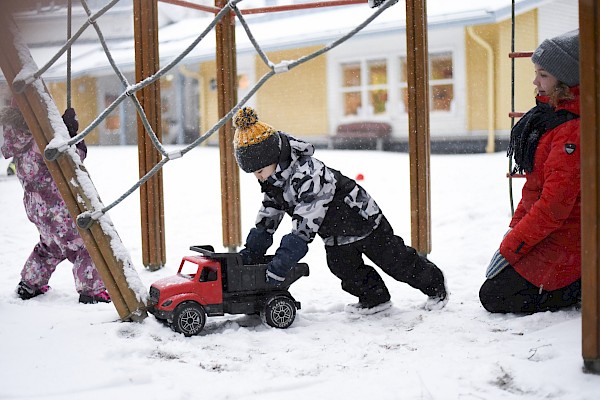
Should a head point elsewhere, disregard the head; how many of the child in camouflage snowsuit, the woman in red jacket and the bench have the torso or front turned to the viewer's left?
2

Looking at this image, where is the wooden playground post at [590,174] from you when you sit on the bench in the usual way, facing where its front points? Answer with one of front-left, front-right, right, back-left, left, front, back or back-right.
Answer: front

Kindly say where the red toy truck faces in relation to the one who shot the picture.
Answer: facing the viewer and to the left of the viewer

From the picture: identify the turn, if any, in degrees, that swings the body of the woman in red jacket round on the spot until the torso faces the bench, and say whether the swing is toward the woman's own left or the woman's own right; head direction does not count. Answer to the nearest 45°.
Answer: approximately 90° to the woman's own right

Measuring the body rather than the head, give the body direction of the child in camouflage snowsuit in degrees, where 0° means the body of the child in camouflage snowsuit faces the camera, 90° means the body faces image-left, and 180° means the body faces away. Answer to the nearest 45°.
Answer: approximately 90°

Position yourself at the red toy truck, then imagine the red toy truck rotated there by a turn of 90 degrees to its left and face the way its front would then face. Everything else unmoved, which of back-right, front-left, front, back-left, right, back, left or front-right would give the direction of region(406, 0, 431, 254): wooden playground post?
left

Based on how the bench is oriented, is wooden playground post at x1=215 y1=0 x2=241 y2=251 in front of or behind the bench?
in front

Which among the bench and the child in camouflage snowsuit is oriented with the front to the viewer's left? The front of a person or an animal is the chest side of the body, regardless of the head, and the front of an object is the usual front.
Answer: the child in camouflage snowsuit

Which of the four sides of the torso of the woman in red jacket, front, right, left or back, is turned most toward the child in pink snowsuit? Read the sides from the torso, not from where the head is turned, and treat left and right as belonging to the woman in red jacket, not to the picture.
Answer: front

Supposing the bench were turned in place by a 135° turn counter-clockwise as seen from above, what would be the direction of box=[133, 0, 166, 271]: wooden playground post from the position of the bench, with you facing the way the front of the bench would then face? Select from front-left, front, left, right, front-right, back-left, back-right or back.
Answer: back-right

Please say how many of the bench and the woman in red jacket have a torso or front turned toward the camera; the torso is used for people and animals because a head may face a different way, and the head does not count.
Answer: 1

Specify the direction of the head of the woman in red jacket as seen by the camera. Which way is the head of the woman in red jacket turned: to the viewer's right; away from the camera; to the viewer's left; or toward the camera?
to the viewer's left

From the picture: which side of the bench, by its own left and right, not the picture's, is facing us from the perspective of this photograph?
front

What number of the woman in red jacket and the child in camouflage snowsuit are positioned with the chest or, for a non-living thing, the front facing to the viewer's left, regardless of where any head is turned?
2

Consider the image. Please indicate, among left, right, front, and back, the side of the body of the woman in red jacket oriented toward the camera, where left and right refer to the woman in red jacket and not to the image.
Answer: left

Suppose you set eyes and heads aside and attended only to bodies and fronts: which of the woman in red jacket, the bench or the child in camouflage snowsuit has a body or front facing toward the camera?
the bench
